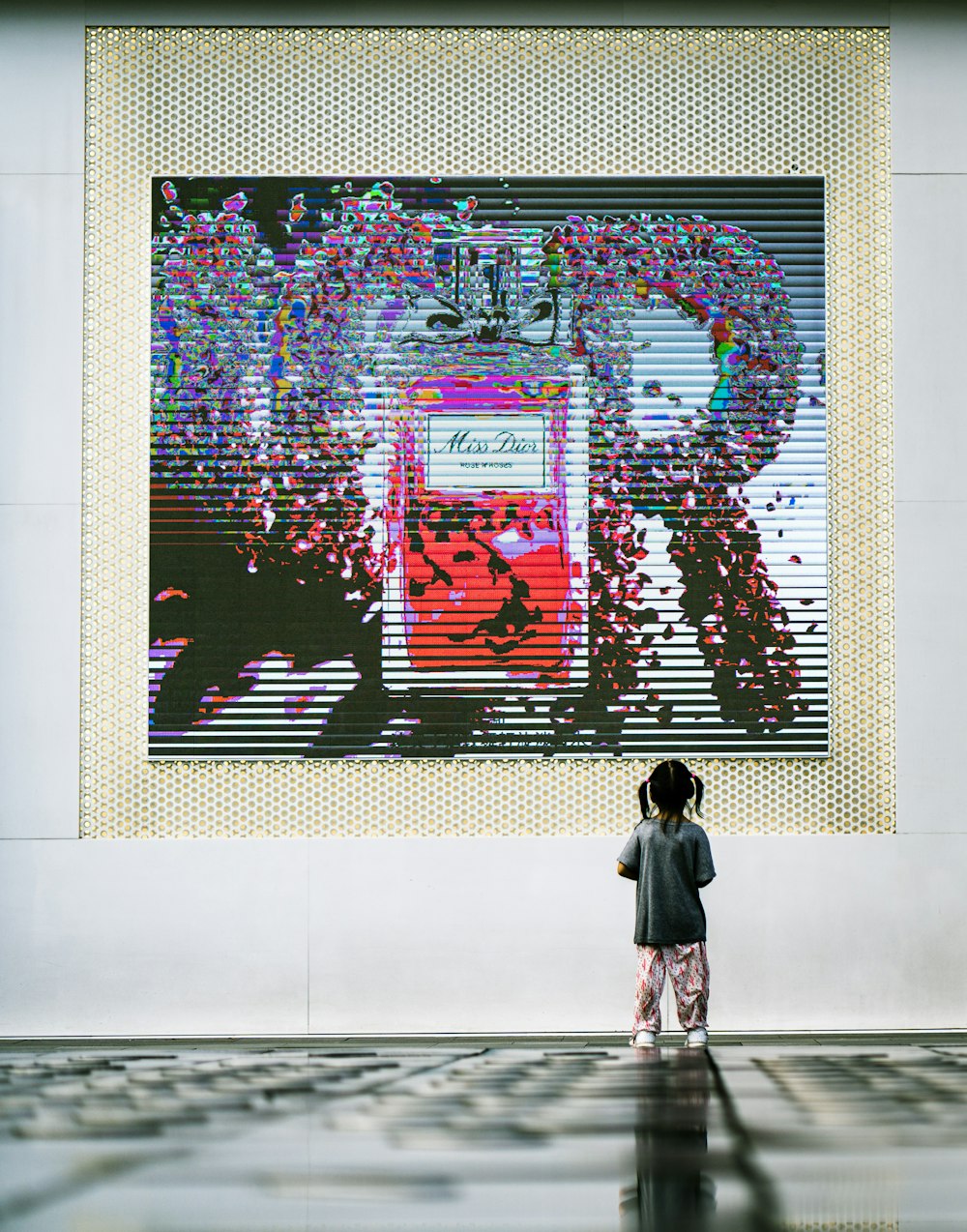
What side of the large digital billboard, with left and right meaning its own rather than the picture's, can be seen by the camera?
front

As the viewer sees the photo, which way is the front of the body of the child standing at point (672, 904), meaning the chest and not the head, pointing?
away from the camera

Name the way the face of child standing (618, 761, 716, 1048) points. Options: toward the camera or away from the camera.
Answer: away from the camera

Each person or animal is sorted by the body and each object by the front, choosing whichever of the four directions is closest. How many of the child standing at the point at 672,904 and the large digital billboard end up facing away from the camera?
1

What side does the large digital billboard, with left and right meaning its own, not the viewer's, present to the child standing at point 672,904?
front

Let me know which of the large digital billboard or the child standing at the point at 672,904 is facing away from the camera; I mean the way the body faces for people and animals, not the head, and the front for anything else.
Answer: the child standing

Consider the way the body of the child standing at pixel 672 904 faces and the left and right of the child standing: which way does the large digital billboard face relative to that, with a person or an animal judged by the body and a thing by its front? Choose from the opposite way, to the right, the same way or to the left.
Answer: the opposite way
